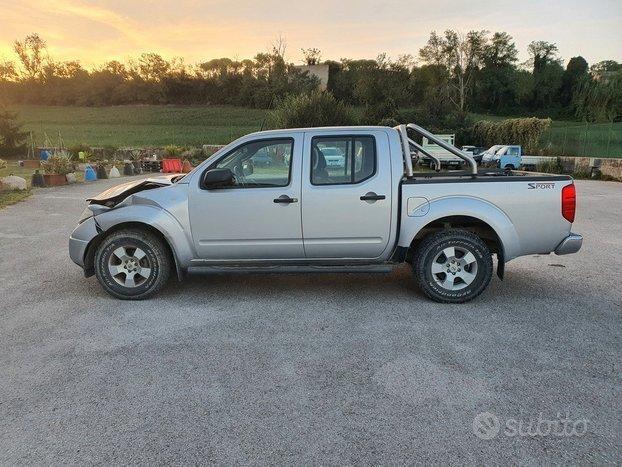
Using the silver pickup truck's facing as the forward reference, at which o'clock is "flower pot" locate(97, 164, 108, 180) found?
The flower pot is roughly at 2 o'clock from the silver pickup truck.

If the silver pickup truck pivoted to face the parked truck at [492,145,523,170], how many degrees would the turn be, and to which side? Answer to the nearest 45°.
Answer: approximately 135° to its right

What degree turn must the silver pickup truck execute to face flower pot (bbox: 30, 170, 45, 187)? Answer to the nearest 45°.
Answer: approximately 45° to its right

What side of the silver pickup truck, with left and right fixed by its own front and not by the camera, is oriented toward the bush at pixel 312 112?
right

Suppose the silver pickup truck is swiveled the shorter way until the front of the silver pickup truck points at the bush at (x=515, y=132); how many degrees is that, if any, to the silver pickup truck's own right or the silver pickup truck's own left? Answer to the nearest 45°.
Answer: approximately 135° to the silver pickup truck's own right

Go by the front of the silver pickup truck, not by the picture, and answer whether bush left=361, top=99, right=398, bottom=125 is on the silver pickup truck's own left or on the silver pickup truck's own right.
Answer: on the silver pickup truck's own right

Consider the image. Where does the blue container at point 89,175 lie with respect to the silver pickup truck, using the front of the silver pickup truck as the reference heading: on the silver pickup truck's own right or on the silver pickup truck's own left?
on the silver pickup truck's own right

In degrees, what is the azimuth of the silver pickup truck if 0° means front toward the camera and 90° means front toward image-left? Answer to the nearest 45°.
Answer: approximately 90°

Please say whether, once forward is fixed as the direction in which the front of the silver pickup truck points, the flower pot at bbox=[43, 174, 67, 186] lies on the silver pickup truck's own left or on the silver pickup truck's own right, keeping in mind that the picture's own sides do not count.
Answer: on the silver pickup truck's own right

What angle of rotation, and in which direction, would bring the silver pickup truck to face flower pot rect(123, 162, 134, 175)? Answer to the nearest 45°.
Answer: approximately 45° to its right

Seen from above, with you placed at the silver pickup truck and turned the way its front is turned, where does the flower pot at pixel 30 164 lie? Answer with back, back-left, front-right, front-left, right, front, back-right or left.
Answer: front-right

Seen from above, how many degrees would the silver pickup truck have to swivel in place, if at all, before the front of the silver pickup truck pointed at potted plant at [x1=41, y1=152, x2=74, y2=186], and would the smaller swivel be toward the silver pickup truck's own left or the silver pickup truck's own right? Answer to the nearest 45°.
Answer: approximately 45° to the silver pickup truck's own right
